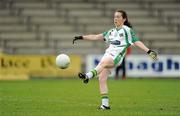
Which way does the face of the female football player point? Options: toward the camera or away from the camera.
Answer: toward the camera

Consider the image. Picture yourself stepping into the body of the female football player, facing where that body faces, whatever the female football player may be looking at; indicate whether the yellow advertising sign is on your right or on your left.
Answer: on your right

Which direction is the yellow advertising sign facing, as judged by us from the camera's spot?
facing the viewer

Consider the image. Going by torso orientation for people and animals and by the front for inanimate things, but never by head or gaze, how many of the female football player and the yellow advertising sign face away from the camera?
0

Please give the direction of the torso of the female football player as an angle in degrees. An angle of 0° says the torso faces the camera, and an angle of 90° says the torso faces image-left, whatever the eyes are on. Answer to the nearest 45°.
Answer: approximately 45°

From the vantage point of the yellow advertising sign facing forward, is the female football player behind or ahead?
ahead
